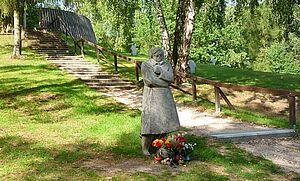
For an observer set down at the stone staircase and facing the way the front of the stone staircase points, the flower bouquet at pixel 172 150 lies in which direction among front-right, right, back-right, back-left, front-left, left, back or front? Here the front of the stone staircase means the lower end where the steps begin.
front-right

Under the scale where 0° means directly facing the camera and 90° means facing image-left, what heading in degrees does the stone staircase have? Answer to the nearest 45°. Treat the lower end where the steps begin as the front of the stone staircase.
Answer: approximately 315°

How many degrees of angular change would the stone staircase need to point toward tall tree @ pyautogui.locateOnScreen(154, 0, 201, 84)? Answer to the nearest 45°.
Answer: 0° — it already faces it

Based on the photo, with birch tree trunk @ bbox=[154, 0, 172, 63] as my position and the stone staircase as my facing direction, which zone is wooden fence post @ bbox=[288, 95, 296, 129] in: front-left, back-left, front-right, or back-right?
back-left

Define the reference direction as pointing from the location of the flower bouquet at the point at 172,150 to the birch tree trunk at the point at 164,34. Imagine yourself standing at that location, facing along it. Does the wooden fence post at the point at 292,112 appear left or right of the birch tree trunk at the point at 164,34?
right

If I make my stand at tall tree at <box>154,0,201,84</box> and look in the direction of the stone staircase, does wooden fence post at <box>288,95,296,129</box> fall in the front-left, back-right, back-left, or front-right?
back-left
